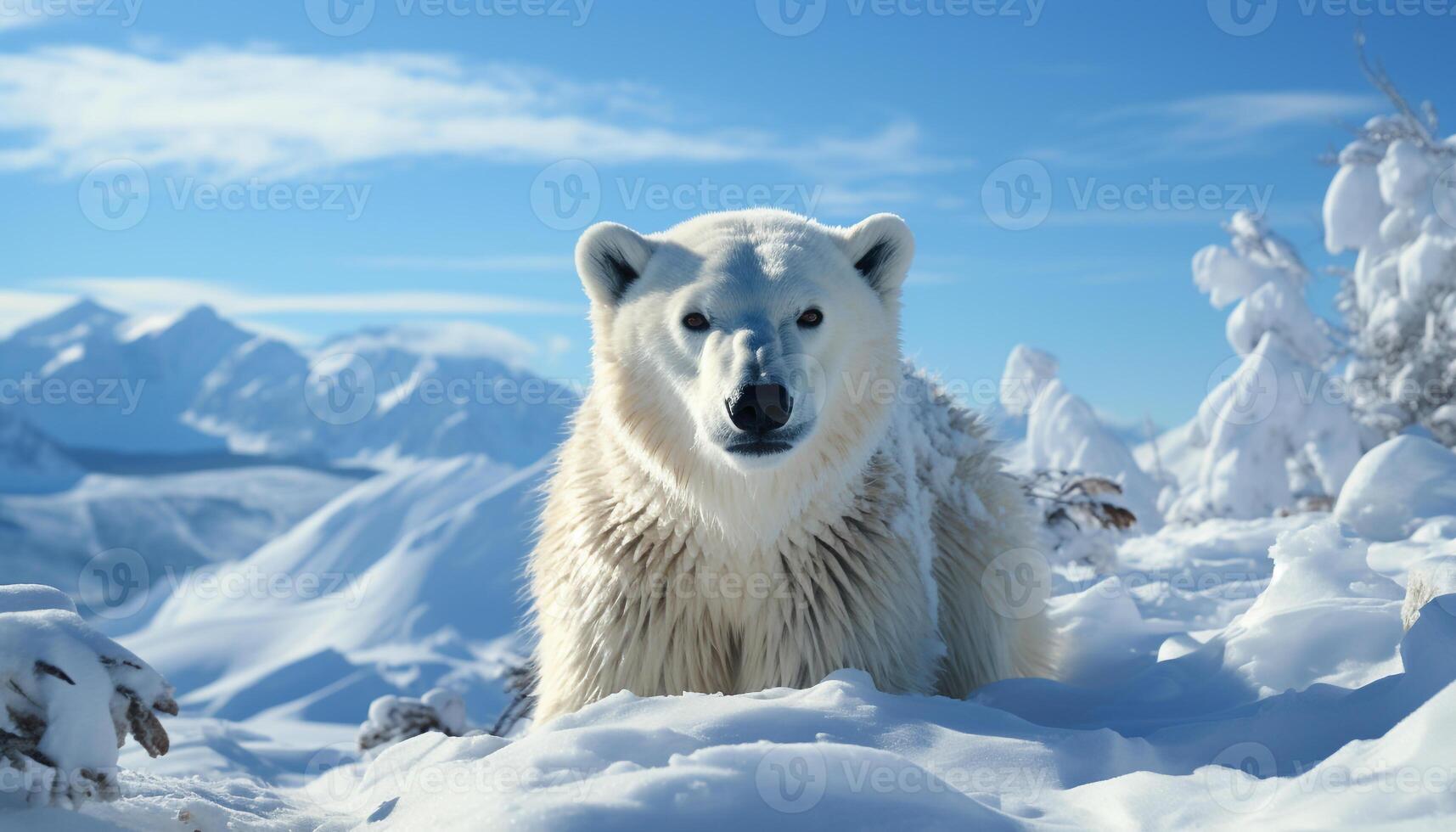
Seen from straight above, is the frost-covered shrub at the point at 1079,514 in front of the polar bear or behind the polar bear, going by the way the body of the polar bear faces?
behind

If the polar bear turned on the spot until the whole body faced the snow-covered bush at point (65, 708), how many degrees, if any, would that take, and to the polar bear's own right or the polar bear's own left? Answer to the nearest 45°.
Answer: approximately 45° to the polar bear's own right

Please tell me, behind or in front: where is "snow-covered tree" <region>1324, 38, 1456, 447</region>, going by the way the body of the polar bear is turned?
behind

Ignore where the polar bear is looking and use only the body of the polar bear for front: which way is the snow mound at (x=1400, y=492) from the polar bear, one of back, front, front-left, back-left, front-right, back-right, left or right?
back-left

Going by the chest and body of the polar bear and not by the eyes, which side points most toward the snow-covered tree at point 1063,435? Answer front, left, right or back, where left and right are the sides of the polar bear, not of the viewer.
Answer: back

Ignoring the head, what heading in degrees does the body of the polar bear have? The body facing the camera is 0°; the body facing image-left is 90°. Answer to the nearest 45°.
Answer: approximately 0°

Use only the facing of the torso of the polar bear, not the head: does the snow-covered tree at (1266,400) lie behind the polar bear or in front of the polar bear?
behind

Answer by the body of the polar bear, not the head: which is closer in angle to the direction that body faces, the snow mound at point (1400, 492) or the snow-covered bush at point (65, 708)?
the snow-covered bush
